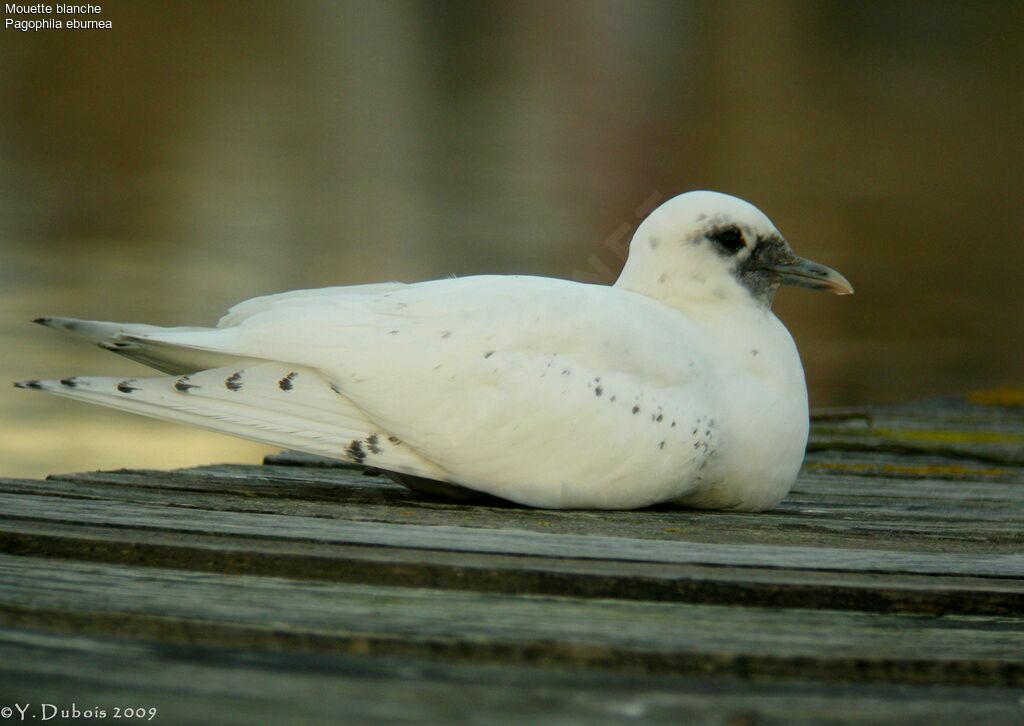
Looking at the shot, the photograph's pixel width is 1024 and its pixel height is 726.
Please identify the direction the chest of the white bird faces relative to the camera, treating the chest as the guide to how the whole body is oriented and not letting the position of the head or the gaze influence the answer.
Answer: to the viewer's right
